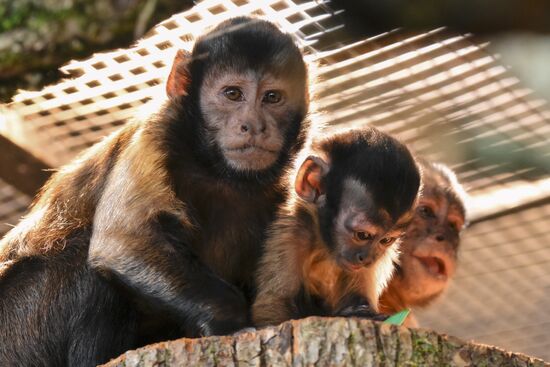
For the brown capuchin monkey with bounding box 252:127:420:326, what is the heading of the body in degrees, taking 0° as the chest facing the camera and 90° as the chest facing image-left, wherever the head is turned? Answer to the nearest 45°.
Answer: approximately 315°

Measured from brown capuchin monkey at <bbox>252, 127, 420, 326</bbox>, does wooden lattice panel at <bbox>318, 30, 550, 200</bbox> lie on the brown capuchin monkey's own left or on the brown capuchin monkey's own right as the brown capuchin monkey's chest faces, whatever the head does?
on the brown capuchin monkey's own left

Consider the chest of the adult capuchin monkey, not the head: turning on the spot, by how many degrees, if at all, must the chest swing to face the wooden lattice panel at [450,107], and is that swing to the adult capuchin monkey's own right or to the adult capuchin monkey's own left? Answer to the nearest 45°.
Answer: approximately 90° to the adult capuchin monkey's own left
